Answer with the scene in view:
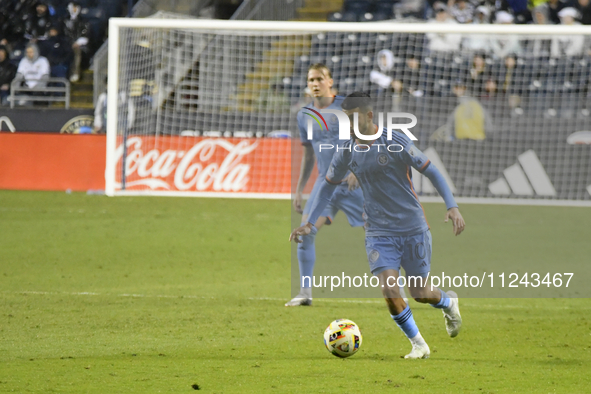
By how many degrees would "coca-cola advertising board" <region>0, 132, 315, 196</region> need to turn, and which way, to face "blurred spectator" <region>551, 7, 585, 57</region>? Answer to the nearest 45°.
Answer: approximately 90° to its left

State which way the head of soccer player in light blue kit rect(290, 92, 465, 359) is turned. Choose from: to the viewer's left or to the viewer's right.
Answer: to the viewer's left

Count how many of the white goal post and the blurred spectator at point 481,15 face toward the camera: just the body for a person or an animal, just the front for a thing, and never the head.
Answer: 2

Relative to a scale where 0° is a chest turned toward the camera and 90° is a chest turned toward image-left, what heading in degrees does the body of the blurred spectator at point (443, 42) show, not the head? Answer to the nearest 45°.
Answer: approximately 0°

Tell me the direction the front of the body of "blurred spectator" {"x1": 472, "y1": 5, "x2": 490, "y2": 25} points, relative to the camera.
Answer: toward the camera

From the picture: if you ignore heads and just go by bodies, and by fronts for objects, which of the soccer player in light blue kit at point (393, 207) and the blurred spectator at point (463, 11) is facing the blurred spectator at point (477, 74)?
the blurred spectator at point (463, 11)

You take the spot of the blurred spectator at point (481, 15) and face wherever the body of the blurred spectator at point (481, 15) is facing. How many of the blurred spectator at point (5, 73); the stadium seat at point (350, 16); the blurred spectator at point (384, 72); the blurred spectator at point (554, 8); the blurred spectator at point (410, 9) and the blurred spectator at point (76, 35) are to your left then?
1

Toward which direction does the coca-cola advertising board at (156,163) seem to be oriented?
toward the camera

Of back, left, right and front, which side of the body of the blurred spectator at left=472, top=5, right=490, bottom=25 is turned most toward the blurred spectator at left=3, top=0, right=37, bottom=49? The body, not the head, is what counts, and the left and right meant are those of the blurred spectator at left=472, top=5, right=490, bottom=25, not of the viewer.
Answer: right

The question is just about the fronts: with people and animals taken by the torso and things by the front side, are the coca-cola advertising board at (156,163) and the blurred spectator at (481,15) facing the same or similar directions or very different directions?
same or similar directions

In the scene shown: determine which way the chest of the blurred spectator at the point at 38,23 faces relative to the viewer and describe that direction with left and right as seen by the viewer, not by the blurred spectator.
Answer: facing the viewer

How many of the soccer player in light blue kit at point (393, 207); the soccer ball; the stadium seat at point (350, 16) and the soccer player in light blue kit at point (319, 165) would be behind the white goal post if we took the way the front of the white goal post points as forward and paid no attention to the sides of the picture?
1

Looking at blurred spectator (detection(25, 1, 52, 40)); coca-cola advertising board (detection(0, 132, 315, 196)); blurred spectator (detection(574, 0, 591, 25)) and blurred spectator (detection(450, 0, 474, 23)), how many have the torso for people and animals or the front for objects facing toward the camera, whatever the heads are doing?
4

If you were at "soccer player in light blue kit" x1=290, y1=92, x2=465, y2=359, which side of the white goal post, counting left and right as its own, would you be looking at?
front

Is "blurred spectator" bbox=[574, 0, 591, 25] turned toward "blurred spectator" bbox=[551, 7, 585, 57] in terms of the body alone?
yes
